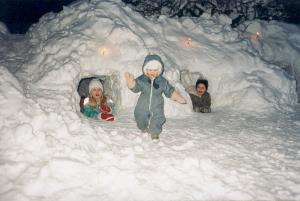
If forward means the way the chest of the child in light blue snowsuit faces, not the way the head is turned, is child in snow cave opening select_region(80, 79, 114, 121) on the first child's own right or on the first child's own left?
on the first child's own right

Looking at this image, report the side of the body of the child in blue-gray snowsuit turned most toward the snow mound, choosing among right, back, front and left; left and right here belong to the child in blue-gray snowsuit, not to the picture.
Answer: back

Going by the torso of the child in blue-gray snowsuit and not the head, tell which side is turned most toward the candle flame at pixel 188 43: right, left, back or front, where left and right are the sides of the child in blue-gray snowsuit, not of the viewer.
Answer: back

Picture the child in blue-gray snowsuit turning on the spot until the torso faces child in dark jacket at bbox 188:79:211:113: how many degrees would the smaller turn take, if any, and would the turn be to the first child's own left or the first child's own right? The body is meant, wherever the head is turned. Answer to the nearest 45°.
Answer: approximately 135° to the first child's own left

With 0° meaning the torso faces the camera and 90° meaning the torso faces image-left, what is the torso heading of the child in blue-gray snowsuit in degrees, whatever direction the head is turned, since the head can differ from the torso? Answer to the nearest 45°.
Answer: approximately 0°
